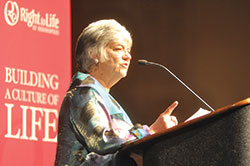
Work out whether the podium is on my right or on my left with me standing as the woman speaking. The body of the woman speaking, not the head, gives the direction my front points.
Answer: on my right

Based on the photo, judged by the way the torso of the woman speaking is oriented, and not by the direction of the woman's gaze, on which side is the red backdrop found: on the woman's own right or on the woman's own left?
on the woman's own left

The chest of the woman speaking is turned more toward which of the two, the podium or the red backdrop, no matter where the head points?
the podium

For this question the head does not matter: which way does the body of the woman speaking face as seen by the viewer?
to the viewer's right
